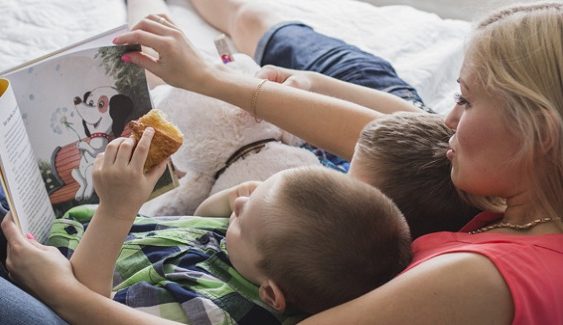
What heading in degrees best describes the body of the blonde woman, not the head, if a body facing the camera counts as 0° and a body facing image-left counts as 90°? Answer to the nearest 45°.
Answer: approximately 90°

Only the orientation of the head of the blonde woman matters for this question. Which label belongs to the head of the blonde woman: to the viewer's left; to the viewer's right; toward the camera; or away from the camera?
to the viewer's left

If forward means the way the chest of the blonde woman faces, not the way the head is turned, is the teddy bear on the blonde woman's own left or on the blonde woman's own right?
on the blonde woman's own right
